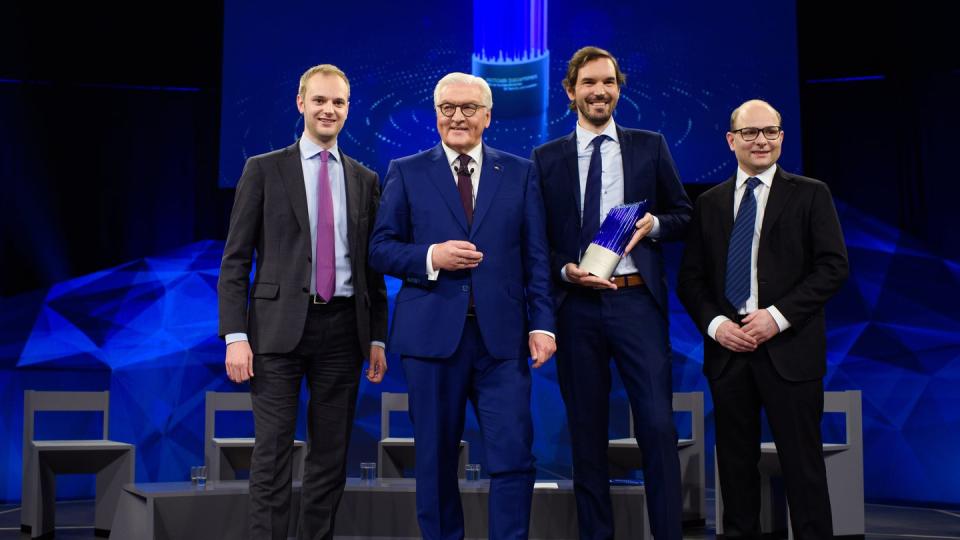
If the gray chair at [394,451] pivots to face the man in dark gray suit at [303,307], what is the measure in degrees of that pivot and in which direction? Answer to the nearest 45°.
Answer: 0° — it already faces them

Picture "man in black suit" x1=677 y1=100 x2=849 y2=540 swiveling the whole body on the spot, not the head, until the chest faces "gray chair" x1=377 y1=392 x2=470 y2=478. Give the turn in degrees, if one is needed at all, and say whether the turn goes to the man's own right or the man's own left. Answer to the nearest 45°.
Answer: approximately 90° to the man's own right

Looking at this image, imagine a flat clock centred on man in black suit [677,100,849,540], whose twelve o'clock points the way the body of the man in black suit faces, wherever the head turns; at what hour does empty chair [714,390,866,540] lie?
The empty chair is roughly at 5 o'clock from the man in black suit.

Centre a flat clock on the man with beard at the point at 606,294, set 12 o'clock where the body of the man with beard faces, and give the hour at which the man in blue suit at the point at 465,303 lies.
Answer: The man in blue suit is roughly at 2 o'clock from the man with beard.

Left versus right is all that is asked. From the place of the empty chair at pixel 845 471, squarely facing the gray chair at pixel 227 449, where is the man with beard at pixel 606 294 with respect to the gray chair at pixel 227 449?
left

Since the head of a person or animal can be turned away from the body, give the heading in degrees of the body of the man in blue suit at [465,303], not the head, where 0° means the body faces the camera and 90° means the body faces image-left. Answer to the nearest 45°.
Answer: approximately 0°

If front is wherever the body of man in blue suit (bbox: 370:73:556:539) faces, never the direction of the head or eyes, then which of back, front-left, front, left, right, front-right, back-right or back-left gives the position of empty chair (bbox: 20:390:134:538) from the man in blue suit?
back-right

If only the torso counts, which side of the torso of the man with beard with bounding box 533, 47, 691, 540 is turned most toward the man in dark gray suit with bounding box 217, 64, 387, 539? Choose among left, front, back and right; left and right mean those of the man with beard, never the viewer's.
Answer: right

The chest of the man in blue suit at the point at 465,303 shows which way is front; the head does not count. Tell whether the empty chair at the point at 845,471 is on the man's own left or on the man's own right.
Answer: on the man's own left
